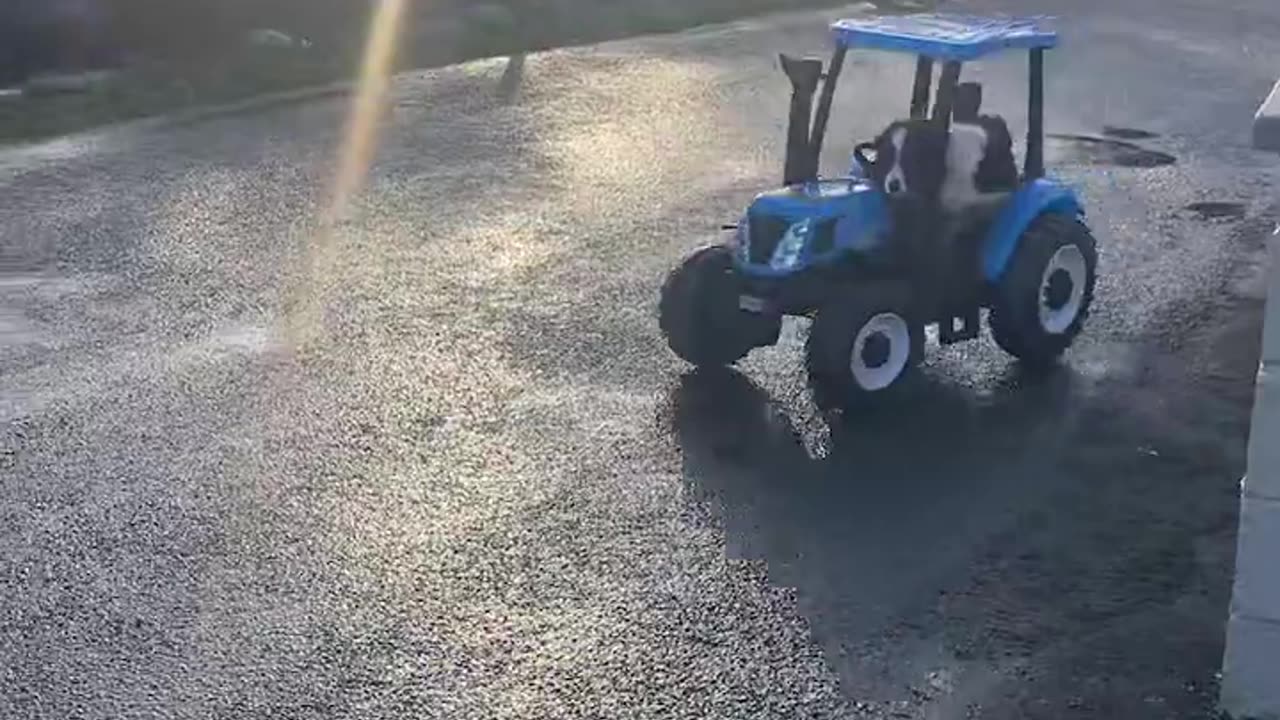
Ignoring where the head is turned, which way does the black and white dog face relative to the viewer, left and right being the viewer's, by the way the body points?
facing the viewer and to the left of the viewer

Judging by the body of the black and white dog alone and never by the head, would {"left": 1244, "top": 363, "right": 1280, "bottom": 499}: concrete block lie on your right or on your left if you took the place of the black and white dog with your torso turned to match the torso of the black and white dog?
on your left

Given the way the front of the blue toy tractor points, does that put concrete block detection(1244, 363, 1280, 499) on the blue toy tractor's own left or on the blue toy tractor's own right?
on the blue toy tractor's own left

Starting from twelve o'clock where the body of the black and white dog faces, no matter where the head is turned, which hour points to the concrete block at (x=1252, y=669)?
The concrete block is roughly at 10 o'clock from the black and white dog.

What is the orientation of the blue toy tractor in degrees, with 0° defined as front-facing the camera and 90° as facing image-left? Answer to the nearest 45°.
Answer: approximately 45°

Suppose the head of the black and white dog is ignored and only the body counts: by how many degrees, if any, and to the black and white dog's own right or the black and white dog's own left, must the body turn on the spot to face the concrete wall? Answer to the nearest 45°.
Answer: approximately 45° to the black and white dog's own left
